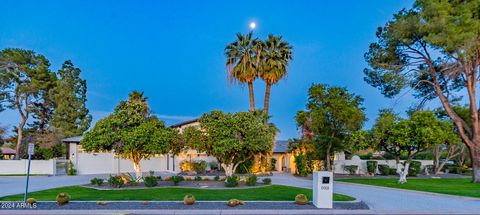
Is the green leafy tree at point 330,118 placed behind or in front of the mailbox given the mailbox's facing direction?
behind

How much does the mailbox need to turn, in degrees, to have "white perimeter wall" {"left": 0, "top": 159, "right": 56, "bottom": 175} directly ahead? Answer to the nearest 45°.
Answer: approximately 135° to its right

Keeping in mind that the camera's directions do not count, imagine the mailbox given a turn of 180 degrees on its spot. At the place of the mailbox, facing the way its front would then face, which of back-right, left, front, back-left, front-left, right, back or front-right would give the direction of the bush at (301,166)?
front

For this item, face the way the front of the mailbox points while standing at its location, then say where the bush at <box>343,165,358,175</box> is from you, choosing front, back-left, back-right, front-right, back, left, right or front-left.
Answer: back

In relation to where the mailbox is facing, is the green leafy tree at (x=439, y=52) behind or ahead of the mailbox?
behind

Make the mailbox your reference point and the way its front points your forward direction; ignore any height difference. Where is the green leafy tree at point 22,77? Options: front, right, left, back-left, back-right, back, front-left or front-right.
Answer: back-right

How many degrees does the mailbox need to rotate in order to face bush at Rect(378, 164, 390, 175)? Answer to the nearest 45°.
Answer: approximately 180°

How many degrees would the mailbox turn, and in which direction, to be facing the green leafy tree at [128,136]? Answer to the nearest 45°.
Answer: approximately 135° to its right

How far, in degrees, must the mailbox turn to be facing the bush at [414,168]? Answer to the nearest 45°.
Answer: approximately 180°

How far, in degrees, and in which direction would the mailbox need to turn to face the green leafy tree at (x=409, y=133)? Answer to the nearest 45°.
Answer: approximately 180°

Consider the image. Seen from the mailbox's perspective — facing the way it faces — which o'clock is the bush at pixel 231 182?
The bush is roughly at 5 o'clock from the mailbox.

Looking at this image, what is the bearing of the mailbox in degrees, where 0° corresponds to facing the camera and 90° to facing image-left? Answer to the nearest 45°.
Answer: approximately 0°
